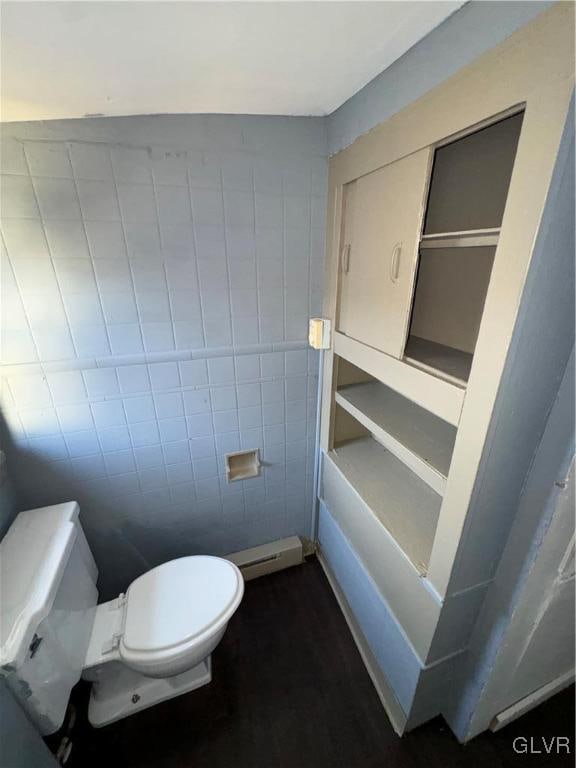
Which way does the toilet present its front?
to the viewer's right

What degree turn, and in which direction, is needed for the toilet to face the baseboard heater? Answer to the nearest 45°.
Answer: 0° — it already faces it
